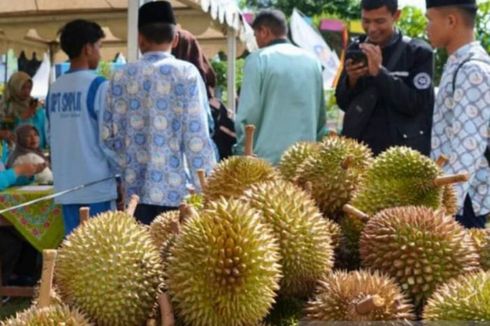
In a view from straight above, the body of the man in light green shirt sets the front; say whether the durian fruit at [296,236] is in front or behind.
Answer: behind

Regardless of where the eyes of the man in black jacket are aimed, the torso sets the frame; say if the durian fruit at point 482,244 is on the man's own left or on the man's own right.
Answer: on the man's own left

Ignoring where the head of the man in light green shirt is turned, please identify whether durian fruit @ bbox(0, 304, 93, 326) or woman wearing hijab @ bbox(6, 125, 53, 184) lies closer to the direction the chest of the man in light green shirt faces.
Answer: the woman wearing hijab

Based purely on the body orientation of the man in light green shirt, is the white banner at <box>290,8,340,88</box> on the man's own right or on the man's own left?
on the man's own right

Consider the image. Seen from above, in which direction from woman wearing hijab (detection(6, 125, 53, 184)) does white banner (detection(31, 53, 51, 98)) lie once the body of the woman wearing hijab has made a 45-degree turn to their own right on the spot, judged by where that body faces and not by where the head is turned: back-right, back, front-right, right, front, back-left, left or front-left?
back

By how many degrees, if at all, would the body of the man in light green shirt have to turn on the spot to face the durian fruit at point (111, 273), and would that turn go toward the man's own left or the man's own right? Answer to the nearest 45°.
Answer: approximately 135° to the man's own left

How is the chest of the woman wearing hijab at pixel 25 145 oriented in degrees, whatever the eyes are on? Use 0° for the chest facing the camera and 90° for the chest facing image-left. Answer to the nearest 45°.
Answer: approximately 315°

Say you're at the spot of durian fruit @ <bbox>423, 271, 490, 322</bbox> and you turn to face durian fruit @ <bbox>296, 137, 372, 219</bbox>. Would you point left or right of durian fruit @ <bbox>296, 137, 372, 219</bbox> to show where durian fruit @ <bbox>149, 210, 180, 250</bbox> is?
left
